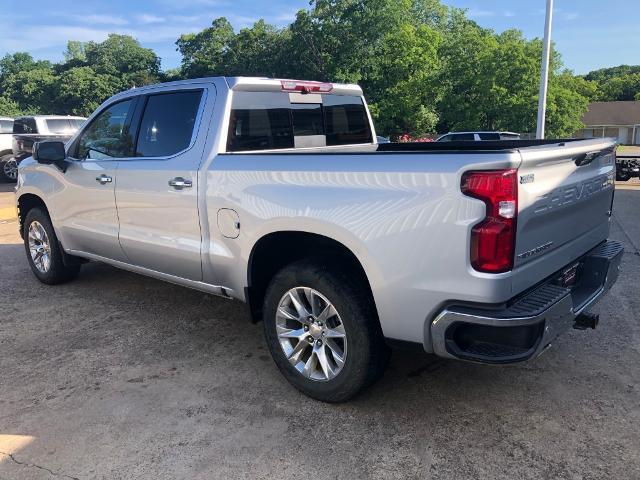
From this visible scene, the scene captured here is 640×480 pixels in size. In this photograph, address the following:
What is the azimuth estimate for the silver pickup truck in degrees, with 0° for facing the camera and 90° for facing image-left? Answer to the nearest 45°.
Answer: approximately 135°

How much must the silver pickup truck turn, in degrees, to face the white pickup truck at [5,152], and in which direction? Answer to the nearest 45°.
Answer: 0° — it already faces it
